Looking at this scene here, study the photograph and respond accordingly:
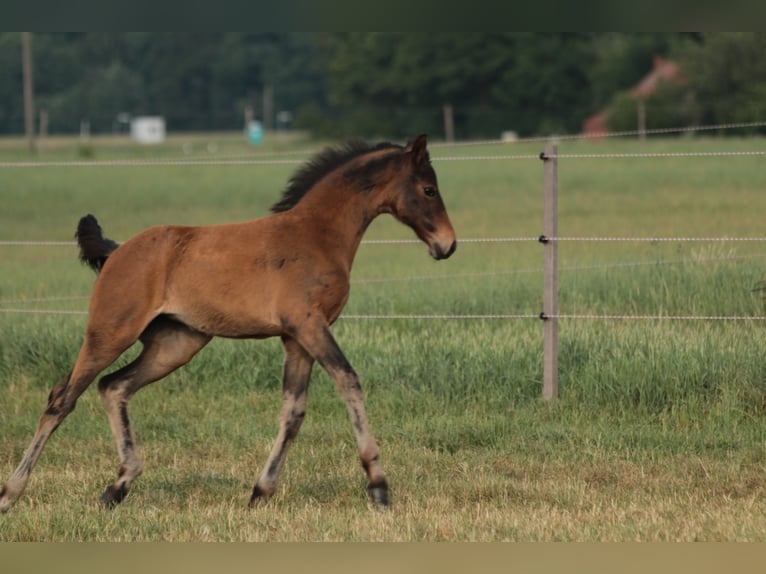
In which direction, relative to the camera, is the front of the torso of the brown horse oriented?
to the viewer's right
